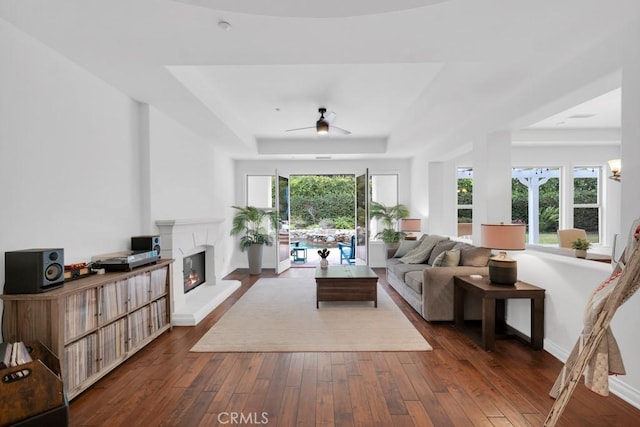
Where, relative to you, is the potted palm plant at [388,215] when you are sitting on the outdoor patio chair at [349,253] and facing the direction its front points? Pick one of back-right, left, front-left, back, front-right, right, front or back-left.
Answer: back-left

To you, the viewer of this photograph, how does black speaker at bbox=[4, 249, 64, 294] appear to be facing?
facing the viewer and to the right of the viewer

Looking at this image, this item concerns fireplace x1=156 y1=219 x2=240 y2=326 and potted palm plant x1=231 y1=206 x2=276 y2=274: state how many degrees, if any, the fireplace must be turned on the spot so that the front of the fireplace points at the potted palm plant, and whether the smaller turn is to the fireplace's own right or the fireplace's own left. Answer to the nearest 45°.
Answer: approximately 90° to the fireplace's own left

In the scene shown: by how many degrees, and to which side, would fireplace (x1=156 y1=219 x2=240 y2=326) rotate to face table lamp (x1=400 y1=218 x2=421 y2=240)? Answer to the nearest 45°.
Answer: approximately 45° to its left

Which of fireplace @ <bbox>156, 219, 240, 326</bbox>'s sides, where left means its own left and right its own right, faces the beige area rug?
front

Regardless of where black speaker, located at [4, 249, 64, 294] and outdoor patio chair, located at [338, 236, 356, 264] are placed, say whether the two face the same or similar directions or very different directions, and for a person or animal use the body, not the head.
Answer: very different directions

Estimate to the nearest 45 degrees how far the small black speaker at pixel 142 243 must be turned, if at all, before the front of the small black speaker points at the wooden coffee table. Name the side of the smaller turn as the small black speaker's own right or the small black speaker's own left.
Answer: approximately 45° to the small black speaker's own left

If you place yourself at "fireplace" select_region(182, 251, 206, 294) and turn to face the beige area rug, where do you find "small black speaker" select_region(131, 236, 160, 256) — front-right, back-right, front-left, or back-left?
front-right

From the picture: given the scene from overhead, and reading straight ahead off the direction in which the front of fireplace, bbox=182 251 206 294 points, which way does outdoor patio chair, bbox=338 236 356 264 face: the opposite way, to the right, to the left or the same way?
the opposite way

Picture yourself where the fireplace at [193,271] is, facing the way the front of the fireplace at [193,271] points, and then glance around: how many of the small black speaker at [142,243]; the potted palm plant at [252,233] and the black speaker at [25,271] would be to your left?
1

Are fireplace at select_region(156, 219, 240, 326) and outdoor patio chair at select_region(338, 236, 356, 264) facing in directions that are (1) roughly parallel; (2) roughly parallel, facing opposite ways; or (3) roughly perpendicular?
roughly parallel, facing opposite ways

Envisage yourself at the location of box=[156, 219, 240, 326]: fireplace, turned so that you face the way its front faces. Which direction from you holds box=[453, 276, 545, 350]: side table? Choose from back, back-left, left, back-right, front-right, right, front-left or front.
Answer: front

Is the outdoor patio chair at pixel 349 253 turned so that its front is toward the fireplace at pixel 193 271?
no

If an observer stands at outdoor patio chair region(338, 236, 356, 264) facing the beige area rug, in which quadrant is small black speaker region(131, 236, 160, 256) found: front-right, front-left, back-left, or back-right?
front-right

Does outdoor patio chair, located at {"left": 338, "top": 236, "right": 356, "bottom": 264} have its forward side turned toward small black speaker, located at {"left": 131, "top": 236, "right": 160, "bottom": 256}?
no

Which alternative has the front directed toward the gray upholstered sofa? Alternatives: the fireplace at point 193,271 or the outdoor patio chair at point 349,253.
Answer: the fireplace

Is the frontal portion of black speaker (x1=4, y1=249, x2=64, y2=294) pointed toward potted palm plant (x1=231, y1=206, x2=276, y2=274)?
no

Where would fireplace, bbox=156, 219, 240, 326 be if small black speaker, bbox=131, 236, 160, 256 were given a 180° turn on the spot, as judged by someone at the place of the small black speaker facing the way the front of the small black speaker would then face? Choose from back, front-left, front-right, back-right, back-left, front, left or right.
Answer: right

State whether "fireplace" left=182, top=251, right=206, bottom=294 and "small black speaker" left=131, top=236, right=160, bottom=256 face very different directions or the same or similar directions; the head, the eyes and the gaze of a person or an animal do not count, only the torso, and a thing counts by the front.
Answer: same or similar directions

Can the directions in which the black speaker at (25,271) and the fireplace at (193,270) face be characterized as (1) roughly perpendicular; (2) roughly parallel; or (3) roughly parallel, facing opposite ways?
roughly parallel

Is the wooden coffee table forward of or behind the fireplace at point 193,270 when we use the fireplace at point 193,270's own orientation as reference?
forward
